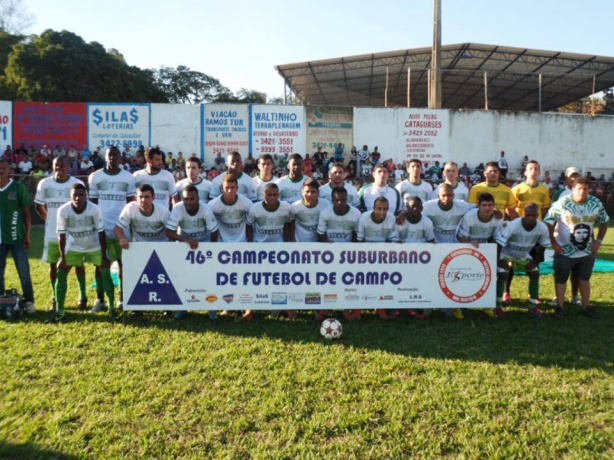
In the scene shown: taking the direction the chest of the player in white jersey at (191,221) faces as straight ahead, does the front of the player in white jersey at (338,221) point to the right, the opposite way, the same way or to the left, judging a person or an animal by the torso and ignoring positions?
the same way

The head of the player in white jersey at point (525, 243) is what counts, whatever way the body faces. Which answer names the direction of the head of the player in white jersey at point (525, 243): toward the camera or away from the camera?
toward the camera

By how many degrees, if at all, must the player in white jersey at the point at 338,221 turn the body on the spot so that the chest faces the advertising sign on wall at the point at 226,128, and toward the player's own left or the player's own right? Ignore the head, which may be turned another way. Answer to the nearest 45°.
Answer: approximately 180°

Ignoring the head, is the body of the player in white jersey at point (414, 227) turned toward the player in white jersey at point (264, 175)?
no

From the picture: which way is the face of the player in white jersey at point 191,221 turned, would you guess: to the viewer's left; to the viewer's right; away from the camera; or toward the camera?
toward the camera

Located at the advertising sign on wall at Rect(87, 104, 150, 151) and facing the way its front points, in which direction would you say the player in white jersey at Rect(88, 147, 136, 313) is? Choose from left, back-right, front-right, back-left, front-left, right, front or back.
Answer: front

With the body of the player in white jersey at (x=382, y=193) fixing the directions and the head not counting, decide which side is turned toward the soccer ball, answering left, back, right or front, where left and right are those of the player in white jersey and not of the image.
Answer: front

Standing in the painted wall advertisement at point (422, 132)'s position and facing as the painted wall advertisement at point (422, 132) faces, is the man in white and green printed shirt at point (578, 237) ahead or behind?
ahead

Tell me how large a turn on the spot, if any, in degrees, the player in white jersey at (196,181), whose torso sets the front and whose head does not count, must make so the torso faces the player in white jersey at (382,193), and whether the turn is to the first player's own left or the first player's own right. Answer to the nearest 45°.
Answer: approximately 90° to the first player's own left

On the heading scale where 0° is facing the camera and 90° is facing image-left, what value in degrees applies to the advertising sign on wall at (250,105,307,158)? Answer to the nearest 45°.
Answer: approximately 0°

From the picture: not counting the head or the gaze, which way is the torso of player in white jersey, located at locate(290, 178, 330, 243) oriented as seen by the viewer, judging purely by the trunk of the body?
toward the camera

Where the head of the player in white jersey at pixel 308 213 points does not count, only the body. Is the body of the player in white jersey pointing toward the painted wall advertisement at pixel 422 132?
no

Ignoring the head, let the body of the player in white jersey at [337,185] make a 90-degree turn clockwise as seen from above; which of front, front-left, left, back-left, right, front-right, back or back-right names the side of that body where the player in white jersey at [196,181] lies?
front

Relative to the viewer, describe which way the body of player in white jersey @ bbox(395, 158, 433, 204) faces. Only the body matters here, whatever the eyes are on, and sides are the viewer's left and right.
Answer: facing the viewer

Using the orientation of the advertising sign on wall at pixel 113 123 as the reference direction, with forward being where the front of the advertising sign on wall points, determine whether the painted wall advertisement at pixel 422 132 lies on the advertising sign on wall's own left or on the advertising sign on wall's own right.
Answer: on the advertising sign on wall's own left

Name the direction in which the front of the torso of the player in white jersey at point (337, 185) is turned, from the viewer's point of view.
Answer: toward the camera
